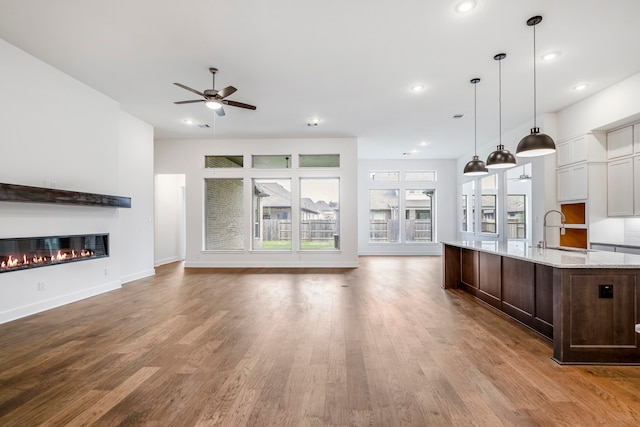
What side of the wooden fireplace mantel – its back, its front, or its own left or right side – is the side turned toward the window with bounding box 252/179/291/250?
left

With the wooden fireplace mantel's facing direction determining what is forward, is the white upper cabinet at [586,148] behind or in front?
in front

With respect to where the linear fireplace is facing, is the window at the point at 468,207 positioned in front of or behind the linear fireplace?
in front

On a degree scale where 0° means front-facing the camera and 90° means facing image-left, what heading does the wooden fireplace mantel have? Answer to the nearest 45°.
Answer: approximately 315°

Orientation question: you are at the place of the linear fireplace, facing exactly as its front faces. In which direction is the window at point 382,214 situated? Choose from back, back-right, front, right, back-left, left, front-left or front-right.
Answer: front-left

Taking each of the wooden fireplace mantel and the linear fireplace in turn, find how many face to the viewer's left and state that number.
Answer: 0

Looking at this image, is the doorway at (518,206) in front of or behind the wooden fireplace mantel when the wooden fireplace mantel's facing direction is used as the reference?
in front

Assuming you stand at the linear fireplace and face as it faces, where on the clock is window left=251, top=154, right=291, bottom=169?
The window is roughly at 10 o'clock from the linear fireplace.

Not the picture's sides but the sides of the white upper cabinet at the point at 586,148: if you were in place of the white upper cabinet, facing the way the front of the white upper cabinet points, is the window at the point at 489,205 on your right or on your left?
on your right

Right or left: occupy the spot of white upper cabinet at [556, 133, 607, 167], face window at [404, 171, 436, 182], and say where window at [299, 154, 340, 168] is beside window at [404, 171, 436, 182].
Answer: left

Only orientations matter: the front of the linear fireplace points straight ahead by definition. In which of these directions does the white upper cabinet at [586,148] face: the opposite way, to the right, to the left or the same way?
the opposite way

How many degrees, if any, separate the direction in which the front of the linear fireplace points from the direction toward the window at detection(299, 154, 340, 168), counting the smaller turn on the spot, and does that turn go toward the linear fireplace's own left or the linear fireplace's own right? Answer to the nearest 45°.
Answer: approximately 45° to the linear fireplace's own left

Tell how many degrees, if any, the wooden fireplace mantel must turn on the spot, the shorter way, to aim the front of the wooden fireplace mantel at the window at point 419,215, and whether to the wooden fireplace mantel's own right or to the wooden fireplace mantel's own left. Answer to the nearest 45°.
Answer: approximately 45° to the wooden fireplace mantel's own left

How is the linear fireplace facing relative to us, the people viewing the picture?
facing the viewer and to the right of the viewer

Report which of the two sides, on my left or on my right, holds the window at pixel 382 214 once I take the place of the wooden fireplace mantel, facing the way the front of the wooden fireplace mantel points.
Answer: on my left

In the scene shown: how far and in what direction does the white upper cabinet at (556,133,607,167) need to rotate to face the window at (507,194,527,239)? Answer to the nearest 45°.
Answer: approximately 90° to its right
